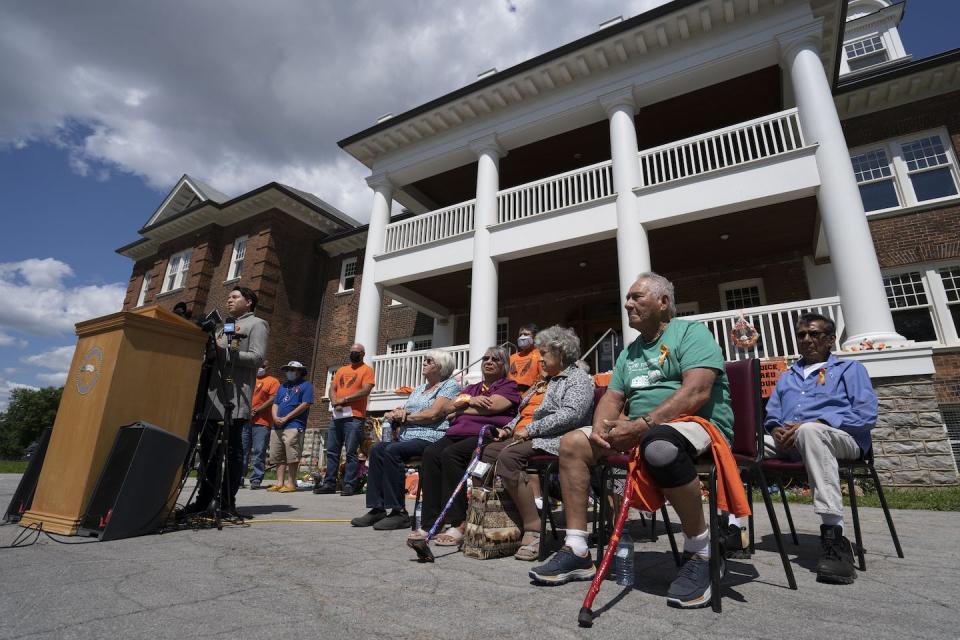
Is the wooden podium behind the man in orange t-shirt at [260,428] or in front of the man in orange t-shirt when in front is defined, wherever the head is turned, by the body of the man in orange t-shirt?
in front

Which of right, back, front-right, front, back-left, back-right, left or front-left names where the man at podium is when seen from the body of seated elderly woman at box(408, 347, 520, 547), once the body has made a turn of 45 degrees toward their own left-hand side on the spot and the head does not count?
right

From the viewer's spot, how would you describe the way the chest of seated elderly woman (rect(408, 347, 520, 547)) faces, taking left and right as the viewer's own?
facing the viewer and to the left of the viewer

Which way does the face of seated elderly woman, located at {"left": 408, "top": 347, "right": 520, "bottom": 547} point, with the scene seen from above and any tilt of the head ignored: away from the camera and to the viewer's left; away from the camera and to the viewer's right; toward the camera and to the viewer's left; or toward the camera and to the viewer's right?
toward the camera and to the viewer's left

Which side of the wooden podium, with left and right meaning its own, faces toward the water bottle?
left

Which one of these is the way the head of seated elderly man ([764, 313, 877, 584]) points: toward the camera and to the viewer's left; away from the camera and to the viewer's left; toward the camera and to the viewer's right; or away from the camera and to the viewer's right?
toward the camera and to the viewer's left

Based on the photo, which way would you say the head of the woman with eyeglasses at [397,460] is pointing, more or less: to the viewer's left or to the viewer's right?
to the viewer's left

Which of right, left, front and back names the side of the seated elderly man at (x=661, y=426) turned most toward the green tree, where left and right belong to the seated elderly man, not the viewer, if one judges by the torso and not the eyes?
right

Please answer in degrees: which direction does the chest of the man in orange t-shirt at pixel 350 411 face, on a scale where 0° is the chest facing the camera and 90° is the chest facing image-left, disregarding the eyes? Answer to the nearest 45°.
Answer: approximately 45°

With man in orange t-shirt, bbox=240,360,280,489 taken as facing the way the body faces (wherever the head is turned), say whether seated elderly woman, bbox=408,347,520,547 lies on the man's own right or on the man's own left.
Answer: on the man's own left

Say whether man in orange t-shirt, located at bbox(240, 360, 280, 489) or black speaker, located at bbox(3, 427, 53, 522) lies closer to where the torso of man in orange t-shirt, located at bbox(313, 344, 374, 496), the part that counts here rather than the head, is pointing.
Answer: the black speaker

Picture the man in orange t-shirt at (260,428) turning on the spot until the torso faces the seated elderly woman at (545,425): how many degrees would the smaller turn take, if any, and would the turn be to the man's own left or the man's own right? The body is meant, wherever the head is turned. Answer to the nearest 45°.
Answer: approximately 45° to the man's own left

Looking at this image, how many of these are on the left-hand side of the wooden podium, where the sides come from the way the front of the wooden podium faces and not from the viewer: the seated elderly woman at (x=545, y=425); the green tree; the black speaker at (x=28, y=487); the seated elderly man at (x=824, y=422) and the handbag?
3

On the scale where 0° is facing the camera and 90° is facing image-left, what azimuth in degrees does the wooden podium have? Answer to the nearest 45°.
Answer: approximately 45°
